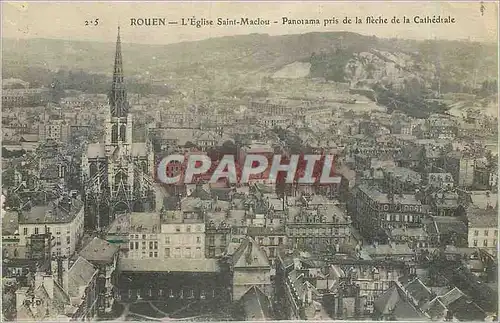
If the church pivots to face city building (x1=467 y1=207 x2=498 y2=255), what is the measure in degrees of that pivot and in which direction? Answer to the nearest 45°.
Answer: approximately 90° to its left

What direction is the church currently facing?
toward the camera

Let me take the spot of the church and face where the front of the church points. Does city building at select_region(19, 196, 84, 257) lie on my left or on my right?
on my right

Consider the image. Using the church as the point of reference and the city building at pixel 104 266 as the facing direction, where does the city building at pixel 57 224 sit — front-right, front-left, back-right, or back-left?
front-right

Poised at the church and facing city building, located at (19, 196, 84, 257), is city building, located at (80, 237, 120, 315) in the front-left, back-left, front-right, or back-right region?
front-left
